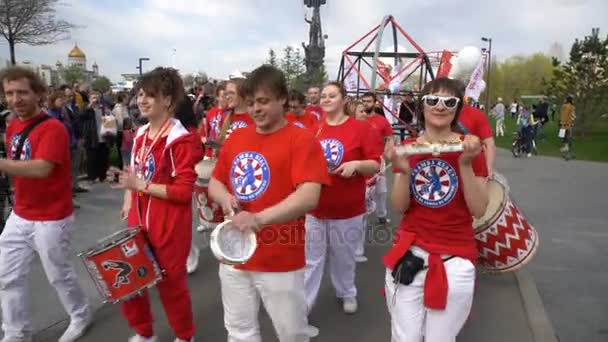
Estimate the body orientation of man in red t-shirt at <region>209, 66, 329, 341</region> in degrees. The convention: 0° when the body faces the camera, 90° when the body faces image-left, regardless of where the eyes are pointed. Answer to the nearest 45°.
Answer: approximately 45°

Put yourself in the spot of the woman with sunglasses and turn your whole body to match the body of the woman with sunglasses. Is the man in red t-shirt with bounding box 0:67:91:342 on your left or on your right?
on your right

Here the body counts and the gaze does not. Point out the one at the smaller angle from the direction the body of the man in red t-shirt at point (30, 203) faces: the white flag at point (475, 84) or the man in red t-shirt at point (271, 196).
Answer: the man in red t-shirt

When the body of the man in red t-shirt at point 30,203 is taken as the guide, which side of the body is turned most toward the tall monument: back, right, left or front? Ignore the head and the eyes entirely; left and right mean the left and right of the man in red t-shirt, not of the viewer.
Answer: back

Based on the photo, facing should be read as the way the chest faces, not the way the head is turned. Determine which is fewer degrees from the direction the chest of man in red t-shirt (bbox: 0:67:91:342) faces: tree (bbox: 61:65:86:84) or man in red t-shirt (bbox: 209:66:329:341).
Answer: the man in red t-shirt

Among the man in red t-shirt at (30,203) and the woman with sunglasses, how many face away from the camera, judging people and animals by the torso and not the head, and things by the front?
0

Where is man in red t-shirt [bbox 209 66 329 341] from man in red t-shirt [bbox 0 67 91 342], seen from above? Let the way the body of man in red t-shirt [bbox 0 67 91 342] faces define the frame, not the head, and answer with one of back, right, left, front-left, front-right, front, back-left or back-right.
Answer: left

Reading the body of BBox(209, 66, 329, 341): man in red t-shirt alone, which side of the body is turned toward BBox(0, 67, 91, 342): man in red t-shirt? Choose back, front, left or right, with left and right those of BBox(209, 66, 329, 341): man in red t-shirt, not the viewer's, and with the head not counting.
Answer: right
